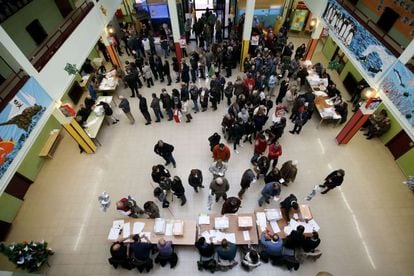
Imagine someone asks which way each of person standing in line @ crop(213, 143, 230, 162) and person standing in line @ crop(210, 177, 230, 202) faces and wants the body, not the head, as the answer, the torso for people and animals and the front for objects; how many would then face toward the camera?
2
